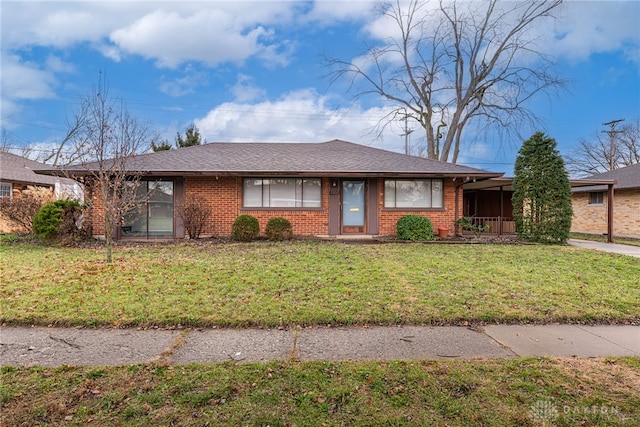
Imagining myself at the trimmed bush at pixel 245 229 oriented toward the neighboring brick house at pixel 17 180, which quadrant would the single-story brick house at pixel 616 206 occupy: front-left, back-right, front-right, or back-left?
back-right

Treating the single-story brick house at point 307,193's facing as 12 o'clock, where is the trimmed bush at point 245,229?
The trimmed bush is roughly at 2 o'clock from the single-story brick house.

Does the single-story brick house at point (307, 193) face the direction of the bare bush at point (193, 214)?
no

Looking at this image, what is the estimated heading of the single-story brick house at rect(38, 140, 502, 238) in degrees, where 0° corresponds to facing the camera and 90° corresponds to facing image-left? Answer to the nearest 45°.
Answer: approximately 0°

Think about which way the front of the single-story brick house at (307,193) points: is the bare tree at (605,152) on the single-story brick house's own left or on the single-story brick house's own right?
on the single-story brick house's own left

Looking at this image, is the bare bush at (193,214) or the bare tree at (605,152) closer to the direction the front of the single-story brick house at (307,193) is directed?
the bare bush

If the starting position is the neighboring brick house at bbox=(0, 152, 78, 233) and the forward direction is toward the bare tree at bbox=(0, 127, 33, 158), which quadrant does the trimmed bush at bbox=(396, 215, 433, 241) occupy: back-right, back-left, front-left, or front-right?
back-right

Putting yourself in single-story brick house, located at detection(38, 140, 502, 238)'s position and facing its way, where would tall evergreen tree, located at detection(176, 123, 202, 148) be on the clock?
The tall evergreen tree is roughly at 5 o'clock from the single-story brick house.

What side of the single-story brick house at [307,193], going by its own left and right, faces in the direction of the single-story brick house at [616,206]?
left

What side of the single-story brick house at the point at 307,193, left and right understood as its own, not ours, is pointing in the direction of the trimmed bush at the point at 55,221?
right

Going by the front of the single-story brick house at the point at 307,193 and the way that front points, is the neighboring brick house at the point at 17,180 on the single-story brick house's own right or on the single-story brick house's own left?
on the single-story brick house's own right

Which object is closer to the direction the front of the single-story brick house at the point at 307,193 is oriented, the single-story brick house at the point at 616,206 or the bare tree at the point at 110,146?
the bare tree

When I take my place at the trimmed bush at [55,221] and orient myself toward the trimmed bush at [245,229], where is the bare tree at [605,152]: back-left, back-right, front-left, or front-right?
front-left

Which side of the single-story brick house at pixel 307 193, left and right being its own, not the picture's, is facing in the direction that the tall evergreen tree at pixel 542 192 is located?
left

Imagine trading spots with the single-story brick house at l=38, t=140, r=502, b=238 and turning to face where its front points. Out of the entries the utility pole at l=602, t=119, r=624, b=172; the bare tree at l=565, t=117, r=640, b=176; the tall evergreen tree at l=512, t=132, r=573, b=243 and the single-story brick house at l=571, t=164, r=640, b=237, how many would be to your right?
0

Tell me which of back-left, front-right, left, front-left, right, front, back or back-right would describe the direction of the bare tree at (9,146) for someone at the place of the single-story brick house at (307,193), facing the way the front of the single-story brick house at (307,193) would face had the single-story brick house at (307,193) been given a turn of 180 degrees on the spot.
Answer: front-left

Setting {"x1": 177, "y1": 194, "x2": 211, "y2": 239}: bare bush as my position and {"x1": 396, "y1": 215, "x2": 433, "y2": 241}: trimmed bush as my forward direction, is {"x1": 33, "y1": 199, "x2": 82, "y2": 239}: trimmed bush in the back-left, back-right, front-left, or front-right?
back-right
